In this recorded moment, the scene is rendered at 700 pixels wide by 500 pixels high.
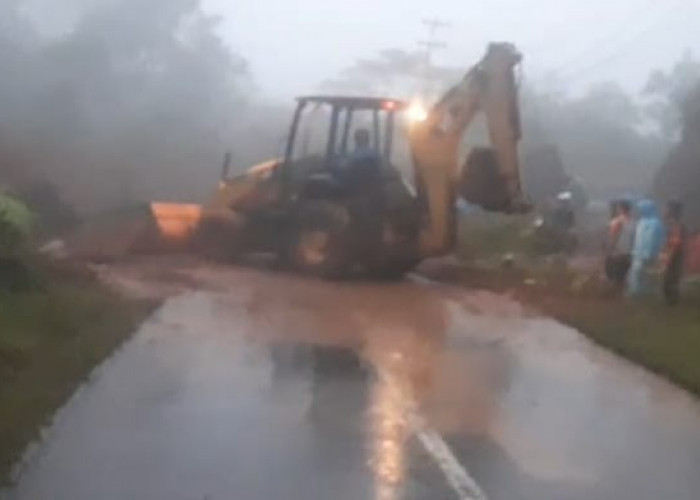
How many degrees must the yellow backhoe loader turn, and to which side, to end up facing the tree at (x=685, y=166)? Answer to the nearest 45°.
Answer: approximately 135° to its right

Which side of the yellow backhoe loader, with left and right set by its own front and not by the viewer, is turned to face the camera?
left
